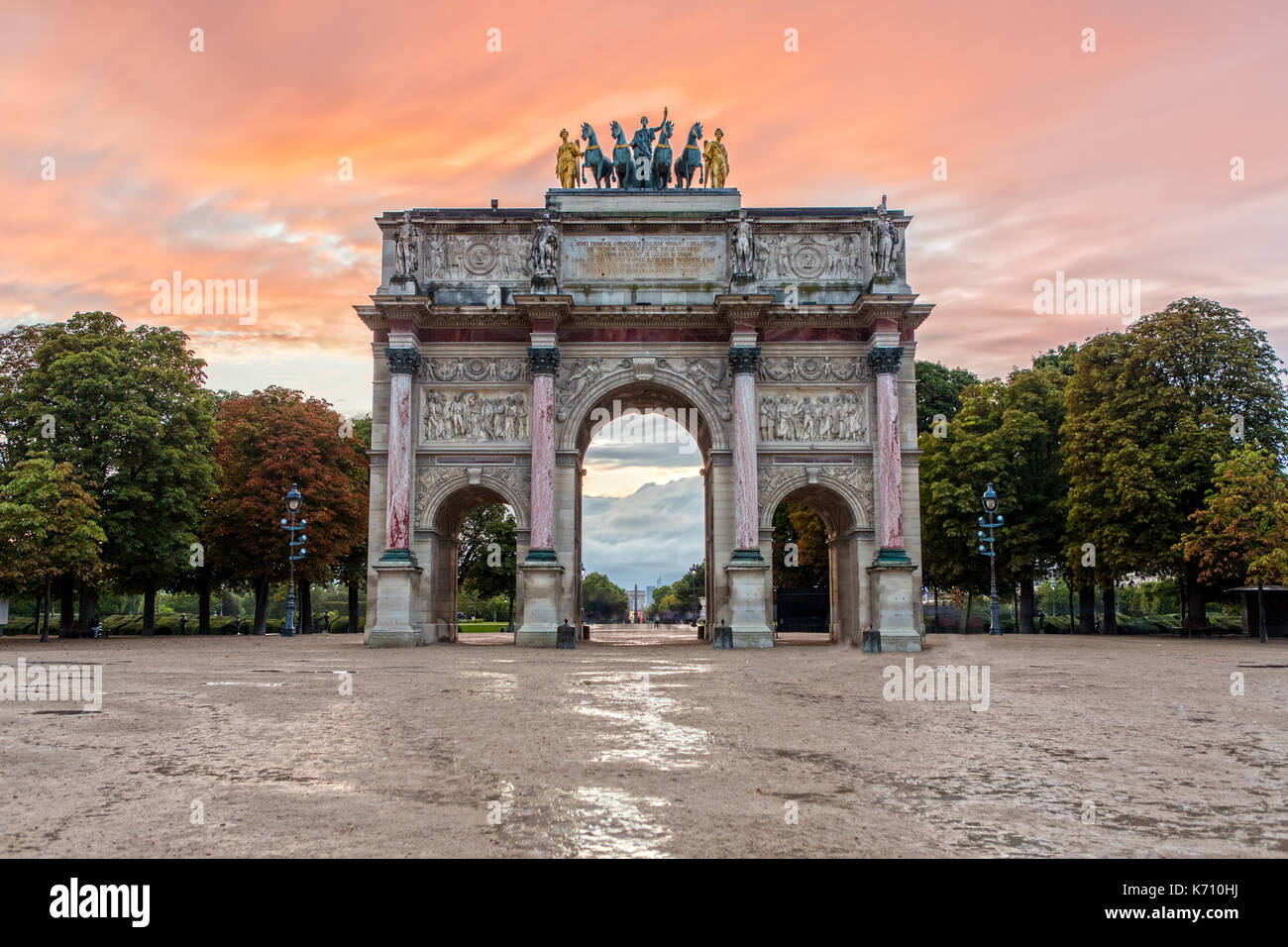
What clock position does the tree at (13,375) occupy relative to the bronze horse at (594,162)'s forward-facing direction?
The tree is roughly at 2 o'clock from the bronze horse.

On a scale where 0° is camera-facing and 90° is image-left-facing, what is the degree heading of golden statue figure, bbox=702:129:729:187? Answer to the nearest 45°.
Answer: approximately 0°

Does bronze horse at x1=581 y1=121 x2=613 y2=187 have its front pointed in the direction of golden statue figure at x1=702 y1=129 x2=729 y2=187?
no

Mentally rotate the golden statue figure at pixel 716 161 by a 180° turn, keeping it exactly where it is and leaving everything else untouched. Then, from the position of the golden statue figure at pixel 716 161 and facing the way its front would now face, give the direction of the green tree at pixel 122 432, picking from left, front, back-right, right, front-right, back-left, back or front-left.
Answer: left

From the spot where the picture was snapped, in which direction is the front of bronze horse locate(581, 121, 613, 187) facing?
facing the viewer and to the left of the viewer

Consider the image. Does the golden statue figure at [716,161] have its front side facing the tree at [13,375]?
no

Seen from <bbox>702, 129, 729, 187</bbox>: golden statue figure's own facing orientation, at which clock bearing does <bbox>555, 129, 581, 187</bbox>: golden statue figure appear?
<bbox>555, 129, 581, 187</bbox>: golden statue figure is roughly at 3 o'clock from <bbox>702, 129, 729, 187</bbox>: golden statue figure.

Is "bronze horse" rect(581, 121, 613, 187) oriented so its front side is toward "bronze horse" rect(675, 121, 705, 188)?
no

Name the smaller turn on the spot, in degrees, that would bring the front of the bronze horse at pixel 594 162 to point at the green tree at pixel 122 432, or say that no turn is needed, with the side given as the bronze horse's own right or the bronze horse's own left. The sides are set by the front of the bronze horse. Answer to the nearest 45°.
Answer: approximately 45° to the bronze horse's own right

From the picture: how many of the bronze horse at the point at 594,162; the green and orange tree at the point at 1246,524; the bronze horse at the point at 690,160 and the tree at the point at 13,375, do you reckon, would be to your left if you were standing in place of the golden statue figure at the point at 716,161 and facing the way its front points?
1

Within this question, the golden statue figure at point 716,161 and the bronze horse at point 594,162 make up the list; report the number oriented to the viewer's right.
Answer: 0

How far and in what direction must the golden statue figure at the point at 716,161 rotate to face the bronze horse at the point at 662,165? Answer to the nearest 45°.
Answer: approximately 90° to its right

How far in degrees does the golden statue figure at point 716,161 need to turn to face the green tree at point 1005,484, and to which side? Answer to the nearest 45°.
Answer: approximately 135° to its left
